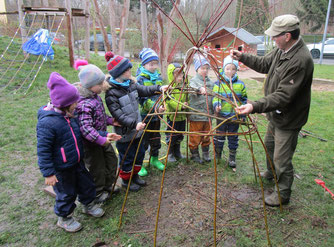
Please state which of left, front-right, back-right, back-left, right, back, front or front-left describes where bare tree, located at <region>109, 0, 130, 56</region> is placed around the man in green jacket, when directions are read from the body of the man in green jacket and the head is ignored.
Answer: front-right

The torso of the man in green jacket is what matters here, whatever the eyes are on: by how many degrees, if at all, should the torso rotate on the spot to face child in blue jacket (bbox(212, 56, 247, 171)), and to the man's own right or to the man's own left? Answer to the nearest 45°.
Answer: approximately 45° to the man's own right

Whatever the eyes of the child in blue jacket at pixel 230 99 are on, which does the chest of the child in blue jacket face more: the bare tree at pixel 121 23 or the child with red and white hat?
the child with red and white hat

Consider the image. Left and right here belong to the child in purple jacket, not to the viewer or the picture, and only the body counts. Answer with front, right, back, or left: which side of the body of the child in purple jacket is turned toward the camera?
right

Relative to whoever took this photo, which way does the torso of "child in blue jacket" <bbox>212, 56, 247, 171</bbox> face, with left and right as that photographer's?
facing the viewer

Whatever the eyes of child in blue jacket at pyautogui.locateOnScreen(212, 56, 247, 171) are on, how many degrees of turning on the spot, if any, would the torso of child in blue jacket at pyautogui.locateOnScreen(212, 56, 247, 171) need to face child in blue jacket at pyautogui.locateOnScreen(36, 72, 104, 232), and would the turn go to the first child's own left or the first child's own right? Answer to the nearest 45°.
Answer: approximately 45° to the first child's own right

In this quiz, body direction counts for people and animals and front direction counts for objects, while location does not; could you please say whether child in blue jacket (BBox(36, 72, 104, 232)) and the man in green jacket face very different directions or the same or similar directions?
very different directions

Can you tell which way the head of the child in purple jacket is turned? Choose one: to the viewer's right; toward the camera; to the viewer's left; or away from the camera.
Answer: to the viewer's right

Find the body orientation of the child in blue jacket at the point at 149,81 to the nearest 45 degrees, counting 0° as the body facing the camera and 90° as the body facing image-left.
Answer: approximately 315°

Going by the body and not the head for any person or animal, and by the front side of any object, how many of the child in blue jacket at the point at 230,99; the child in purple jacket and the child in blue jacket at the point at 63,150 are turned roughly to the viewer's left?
0

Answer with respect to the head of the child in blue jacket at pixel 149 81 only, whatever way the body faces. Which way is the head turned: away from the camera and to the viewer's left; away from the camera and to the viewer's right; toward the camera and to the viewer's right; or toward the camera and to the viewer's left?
toward the camera and to the viewer's right

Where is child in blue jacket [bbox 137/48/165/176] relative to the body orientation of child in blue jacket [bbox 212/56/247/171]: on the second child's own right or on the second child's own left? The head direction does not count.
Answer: on the second child's own right

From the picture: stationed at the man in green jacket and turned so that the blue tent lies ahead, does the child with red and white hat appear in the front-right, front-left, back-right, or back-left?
front-left

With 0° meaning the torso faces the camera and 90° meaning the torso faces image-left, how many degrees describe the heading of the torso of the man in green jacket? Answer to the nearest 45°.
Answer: approximately 90°
